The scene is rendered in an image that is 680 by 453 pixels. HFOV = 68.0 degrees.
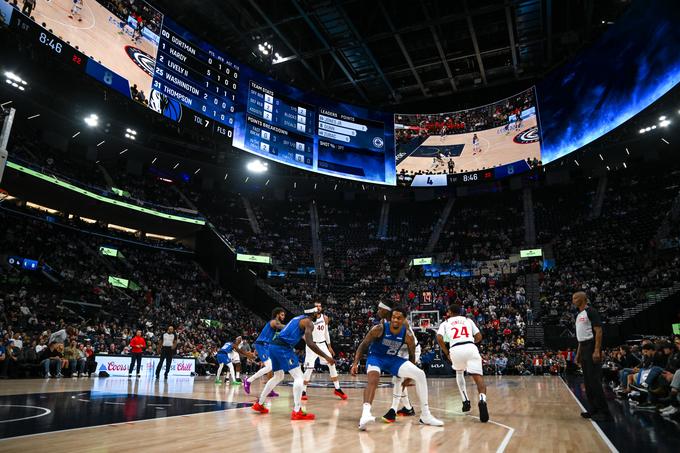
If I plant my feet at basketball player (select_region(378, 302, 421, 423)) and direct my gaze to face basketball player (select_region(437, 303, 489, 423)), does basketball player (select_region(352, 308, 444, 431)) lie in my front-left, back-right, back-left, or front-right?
back-right

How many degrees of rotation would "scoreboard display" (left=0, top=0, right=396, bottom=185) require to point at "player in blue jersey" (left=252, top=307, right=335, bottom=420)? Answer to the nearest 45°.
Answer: approximately 45° to its right

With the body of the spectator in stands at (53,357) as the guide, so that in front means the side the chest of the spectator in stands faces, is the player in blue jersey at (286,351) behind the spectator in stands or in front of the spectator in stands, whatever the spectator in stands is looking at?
in front

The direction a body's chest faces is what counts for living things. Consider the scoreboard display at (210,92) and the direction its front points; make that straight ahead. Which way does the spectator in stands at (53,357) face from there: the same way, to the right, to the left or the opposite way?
the same way

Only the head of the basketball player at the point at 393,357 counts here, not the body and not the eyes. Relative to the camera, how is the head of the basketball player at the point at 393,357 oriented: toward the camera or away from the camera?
toward the camera

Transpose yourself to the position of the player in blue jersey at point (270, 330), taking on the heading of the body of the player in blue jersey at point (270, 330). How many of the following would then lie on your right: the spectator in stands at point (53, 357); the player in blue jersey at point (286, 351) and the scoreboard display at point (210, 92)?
1

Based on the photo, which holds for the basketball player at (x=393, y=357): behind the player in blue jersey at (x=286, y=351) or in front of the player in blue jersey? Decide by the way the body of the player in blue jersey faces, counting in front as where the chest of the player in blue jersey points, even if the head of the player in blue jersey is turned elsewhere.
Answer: in front

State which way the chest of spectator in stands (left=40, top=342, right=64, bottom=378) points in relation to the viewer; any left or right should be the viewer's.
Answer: facing the viewer and to the right of the viewer

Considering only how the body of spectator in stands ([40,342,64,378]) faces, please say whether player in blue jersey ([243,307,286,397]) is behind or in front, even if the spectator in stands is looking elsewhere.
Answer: in front

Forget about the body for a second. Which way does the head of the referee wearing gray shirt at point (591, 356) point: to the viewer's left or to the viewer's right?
to the viewer's left

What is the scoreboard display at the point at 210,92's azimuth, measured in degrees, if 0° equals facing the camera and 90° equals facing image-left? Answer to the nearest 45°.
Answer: approximately 315°

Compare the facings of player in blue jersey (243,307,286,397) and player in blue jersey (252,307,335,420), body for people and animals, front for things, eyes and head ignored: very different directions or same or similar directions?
same or similar directions
